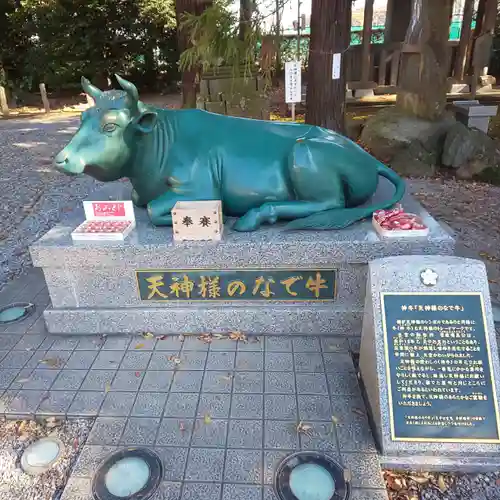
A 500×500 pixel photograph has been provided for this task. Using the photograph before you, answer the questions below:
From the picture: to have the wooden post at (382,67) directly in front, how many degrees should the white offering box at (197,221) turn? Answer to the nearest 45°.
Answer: approximately 135° to its left

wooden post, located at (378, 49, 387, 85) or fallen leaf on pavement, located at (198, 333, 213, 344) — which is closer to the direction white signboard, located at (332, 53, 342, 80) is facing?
the fallen leaf on pavement

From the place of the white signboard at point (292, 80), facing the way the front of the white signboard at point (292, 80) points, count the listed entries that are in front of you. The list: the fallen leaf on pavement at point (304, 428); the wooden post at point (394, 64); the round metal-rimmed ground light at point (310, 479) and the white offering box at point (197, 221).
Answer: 3

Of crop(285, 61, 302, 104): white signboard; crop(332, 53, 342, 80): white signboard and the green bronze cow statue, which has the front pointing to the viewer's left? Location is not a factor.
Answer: the green bronze cow statue

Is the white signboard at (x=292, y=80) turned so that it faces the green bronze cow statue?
yes

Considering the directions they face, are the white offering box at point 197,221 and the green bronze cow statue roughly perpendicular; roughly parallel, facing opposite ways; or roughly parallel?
roughly perpendicular

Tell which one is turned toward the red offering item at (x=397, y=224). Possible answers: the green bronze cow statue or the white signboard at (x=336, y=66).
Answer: the white signboard

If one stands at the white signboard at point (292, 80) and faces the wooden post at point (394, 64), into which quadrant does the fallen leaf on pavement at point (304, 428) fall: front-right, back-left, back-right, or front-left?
back-right

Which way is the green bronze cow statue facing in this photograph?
to the viewer's left

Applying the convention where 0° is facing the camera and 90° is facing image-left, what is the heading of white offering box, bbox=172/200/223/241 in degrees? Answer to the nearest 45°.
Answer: approximately 0°

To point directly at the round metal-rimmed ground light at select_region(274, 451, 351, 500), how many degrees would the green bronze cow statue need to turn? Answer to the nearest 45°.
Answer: approximately 90° to its left

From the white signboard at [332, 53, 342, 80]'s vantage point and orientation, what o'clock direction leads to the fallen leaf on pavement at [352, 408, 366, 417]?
The fallen leaf on pavement is roughly at 12 o'clock from the white signboard.

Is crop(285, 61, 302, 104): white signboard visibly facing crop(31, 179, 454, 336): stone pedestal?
yes
